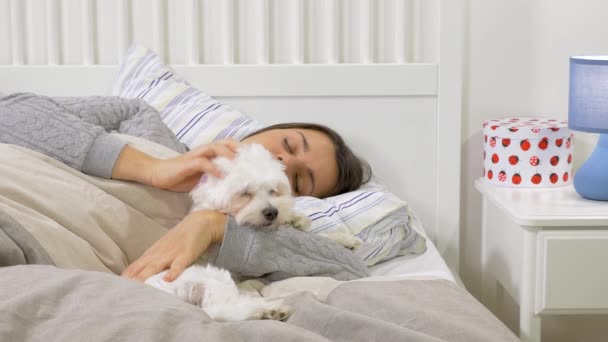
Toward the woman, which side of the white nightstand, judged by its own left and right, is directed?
right

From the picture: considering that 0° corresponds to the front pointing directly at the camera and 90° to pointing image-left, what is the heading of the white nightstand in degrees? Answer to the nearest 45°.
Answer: approximately 0°

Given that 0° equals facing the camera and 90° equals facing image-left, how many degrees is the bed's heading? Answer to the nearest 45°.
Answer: approximately 0°
